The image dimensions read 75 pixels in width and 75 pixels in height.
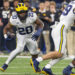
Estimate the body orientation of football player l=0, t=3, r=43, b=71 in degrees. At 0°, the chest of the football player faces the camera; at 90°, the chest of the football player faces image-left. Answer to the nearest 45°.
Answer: approximately 0°

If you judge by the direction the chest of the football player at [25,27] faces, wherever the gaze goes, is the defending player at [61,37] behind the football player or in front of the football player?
in front
